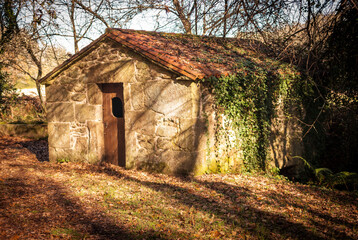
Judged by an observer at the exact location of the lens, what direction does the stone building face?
facing the viewer and to the left of the viewer
